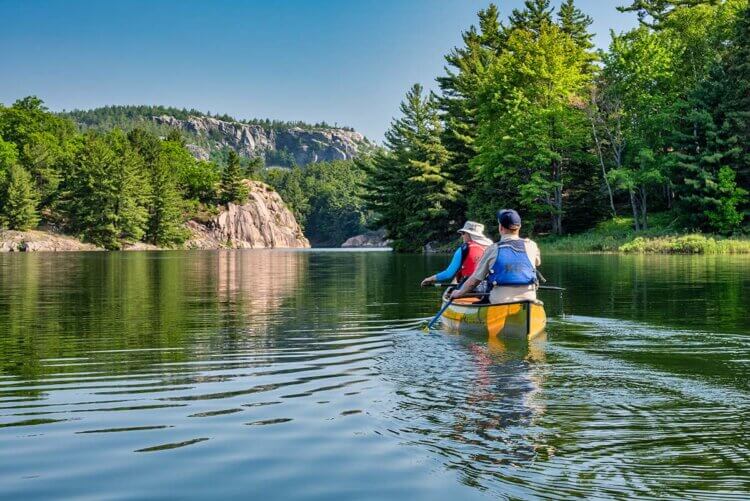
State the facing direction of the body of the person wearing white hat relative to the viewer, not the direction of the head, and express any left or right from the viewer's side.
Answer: facing away from the viewer and to the left of the viewer

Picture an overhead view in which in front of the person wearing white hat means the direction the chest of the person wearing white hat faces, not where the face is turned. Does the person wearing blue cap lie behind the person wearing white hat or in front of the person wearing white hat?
behind
